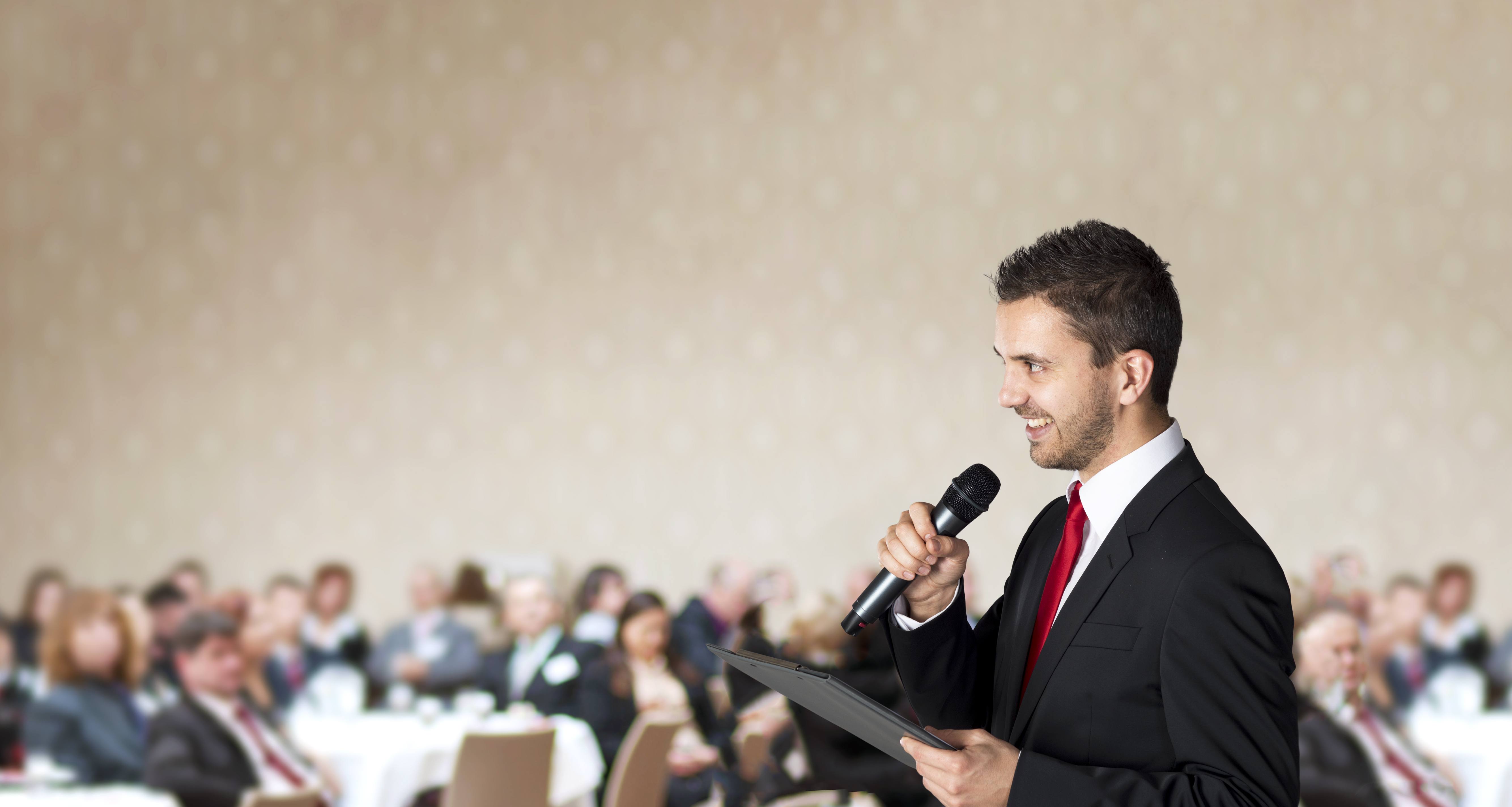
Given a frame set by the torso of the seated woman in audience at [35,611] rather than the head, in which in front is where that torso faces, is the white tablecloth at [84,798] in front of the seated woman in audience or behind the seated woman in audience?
in front

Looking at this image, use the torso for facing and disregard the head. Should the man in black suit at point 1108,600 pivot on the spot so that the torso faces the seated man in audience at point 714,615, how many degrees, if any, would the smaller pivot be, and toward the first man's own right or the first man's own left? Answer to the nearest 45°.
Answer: approximately 135° to the first man's own right

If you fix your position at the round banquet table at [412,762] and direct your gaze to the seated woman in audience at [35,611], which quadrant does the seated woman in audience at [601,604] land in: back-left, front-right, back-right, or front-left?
front-right

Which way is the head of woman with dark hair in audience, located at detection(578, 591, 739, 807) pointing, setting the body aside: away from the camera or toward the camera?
toward the camera

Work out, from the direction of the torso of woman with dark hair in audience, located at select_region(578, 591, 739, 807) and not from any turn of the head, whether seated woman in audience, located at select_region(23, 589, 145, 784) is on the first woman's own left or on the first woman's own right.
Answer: on the first woman's own right

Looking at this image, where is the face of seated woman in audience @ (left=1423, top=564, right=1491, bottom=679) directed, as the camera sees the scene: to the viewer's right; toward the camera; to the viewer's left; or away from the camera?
toward the camera

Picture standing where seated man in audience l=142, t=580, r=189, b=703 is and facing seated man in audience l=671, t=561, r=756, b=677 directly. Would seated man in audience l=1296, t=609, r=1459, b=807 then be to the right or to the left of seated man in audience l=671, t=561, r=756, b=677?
right

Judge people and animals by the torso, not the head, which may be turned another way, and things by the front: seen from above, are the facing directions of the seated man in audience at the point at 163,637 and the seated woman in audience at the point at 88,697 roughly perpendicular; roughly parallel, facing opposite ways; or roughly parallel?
roughly parallel

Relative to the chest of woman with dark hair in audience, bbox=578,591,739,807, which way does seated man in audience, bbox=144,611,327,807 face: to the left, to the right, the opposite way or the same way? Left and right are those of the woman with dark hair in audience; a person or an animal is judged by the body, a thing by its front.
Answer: the same way

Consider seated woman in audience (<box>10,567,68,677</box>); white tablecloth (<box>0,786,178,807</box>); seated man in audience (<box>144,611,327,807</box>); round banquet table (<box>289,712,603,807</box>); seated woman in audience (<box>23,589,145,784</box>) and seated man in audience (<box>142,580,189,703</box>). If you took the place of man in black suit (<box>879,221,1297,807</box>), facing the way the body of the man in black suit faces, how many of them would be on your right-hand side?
6

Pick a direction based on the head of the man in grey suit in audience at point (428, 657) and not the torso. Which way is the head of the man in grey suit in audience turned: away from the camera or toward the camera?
toward the camera

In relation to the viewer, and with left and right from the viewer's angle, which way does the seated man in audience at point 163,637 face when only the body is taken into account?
facing the viewer and to the right of the viewer

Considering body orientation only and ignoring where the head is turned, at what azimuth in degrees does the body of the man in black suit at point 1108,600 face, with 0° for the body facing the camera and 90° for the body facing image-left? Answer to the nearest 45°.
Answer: approximately 45°

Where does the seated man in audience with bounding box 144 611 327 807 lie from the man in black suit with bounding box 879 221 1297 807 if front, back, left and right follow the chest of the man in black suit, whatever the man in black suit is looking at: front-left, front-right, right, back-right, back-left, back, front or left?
right

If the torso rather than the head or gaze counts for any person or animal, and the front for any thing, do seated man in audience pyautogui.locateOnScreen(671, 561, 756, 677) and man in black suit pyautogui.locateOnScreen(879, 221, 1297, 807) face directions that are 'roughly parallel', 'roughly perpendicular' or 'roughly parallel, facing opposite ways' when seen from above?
roughly perpendicular

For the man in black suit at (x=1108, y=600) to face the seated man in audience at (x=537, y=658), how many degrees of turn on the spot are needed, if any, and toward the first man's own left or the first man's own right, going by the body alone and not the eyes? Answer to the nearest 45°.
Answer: approximately 90° to the first man's own right

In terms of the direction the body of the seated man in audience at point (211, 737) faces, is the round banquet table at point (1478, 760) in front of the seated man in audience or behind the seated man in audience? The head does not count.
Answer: in front
